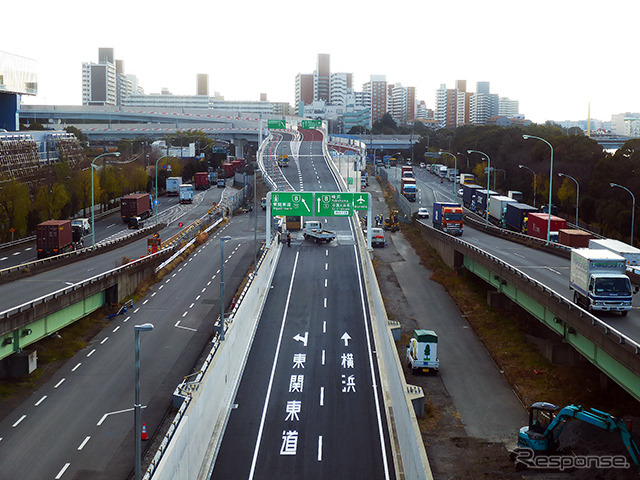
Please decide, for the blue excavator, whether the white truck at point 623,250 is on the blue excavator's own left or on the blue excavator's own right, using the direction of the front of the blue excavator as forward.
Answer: on the blue excavator's own left

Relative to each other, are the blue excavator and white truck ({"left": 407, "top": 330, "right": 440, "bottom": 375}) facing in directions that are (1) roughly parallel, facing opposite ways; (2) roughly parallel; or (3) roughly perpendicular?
roughly perpendicular

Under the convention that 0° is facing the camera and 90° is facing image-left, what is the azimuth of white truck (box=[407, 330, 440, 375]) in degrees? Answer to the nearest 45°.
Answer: approximately 180°

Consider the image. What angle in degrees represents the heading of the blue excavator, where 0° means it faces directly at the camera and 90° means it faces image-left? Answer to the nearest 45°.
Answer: approximately 270°

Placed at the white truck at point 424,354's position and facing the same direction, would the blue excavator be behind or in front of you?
behind

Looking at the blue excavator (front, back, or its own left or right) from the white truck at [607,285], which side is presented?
left

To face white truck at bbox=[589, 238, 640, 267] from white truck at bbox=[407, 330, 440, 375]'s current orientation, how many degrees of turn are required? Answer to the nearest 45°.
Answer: approximately 45° to its right

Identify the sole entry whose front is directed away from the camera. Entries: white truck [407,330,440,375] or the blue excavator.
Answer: the white truck
